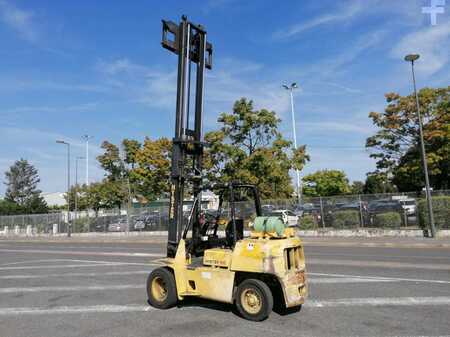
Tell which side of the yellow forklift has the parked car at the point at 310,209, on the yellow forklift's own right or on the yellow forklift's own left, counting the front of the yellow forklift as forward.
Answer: on the yellow forklift's own right

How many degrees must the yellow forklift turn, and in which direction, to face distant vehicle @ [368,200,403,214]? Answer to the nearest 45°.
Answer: approximately 90° to its right

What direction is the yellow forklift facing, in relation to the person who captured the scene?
facing away from the viewer and to the left of the viewer

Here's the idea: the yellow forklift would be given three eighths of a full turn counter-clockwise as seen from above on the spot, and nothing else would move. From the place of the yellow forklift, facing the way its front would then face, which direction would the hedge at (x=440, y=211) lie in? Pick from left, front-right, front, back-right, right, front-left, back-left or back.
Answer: back-left

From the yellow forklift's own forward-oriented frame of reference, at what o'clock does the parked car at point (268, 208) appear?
The parked car is roughly at 2 o'clock from the yellow forklift.

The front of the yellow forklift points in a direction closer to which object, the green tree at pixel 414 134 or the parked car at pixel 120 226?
the parked car

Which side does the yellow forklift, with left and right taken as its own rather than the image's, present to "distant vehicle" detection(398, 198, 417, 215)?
right
